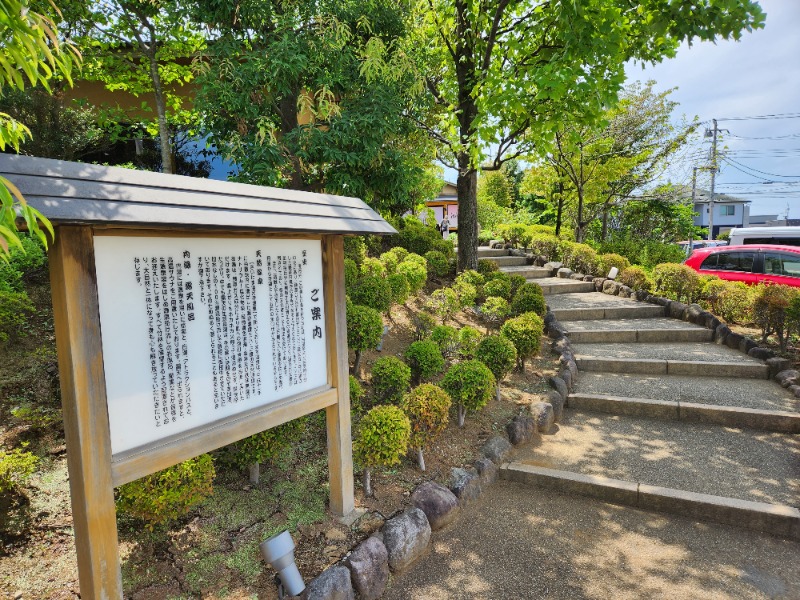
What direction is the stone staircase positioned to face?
toward the camera

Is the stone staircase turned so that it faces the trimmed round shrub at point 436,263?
no

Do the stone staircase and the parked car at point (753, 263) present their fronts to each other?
no

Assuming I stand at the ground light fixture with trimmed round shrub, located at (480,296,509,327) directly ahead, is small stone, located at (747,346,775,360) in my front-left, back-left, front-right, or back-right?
front-right

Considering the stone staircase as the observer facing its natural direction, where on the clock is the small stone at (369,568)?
The small stone is roughly at 1 o'clock from the stone staircase.

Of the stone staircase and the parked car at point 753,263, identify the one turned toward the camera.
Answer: the stone staircase

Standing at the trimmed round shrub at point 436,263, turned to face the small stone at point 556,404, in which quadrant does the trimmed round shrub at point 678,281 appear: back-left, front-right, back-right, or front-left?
front-left
